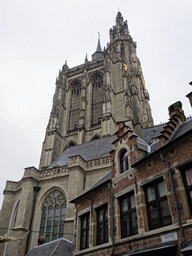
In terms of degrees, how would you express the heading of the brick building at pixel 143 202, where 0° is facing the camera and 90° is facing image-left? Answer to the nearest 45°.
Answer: approximately 45°
